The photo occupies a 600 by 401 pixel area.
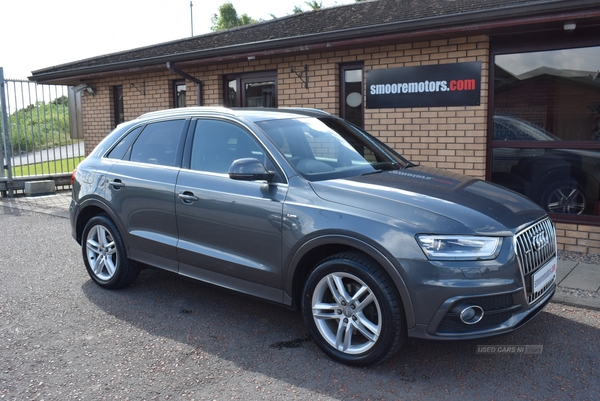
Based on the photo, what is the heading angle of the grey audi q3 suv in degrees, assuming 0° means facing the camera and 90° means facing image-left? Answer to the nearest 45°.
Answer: approximately 315°

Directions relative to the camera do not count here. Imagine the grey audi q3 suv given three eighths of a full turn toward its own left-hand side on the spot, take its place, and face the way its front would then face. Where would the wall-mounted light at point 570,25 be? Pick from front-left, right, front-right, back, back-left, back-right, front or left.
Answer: front-right

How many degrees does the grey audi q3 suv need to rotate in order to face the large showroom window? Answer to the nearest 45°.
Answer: approximately 90° to its left

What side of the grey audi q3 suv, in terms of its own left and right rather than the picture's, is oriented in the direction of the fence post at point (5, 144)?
back

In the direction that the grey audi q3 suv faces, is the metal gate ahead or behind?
behind

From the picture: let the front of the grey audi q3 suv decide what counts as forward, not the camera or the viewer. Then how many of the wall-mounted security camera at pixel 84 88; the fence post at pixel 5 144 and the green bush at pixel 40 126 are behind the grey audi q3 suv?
3

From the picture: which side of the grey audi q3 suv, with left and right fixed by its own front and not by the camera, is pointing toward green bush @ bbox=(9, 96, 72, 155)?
back

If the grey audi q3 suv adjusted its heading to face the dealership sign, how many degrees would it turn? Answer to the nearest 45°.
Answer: approximately 135° to its left
